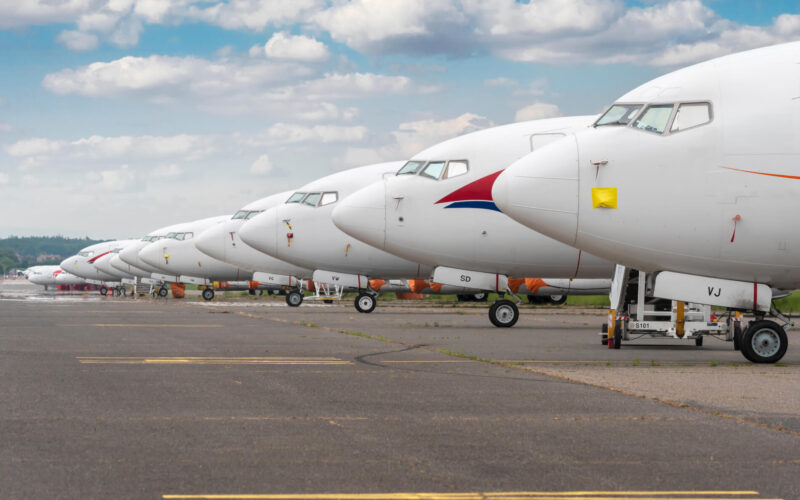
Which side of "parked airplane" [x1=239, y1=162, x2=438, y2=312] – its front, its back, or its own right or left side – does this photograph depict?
left

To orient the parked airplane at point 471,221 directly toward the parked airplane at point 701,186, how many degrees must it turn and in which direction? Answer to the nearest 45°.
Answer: approximately 90° to its left

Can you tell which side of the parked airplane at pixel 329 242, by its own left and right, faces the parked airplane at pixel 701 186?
left

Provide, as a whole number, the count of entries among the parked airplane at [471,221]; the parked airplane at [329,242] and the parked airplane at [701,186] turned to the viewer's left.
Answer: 3

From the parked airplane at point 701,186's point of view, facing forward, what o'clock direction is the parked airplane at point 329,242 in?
the parked airplane at point 329,242 is roughly at 2 o'clock from the parked airplane at point 701,186.

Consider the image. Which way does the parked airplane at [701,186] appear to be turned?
to the viewer's left

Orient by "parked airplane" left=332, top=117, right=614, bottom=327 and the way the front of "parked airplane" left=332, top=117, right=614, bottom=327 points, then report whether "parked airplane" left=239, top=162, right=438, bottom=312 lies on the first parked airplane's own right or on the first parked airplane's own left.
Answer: on the first parked airplane's own right

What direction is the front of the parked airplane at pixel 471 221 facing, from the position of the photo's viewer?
facing to the left of the viewer

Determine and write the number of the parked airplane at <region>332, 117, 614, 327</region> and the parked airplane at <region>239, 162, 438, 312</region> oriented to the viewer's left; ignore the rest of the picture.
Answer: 2

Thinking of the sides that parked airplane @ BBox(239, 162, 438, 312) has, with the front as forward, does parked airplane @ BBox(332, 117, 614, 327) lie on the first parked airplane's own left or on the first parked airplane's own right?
on the first parked airplane's own left

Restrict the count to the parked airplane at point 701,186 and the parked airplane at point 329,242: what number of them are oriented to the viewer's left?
2
